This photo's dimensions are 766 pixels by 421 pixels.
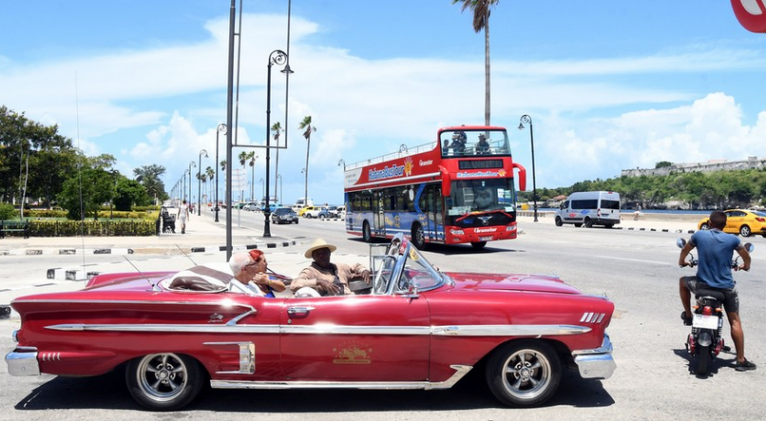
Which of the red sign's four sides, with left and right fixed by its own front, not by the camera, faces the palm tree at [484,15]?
back

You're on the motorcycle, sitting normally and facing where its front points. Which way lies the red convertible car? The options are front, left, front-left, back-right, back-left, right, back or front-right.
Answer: back-left

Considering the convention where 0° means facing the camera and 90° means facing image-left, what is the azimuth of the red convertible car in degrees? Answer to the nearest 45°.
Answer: approximately 270°

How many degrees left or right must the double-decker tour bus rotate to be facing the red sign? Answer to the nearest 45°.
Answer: approximately 45° to its right

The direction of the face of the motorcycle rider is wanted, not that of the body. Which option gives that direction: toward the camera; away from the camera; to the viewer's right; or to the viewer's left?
away from the camera

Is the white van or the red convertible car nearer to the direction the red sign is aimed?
the red convertible car

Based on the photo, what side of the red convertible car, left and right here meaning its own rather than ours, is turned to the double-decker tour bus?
left

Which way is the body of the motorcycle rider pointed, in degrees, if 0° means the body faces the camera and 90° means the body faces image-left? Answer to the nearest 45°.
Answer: approximately 180°

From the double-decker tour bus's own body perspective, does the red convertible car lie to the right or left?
on its right

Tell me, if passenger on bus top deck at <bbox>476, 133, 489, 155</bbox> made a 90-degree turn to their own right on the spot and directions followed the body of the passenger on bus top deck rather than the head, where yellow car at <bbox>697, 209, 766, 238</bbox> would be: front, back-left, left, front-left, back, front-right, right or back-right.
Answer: back-right

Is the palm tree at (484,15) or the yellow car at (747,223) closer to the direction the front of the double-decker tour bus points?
the yellow car
